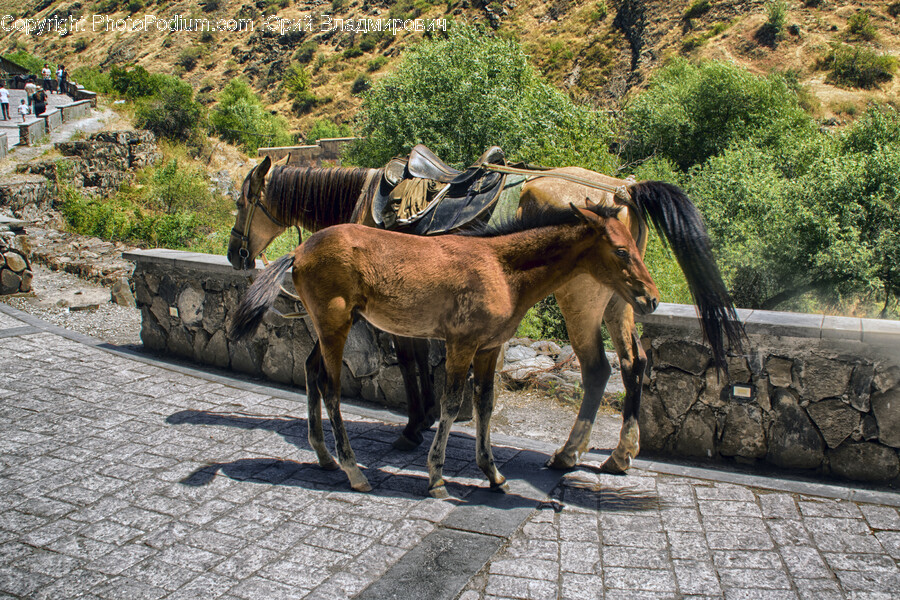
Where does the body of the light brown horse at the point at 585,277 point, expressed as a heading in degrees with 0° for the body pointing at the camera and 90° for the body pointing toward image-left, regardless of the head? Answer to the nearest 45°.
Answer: approximately 90°

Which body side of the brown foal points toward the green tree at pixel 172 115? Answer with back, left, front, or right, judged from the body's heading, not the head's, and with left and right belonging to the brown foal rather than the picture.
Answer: left

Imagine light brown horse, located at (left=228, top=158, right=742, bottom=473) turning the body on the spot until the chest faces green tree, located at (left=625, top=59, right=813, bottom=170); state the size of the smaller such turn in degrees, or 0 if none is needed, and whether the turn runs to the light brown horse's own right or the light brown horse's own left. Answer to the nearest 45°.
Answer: approximately 90° to the light brown horse's own right

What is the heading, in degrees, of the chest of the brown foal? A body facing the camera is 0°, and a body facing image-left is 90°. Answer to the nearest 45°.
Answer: approximately 270°

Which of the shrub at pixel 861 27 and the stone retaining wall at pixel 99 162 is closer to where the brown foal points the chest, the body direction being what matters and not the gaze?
the shrub

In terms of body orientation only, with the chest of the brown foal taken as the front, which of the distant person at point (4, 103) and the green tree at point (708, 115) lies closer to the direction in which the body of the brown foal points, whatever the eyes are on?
the green tree

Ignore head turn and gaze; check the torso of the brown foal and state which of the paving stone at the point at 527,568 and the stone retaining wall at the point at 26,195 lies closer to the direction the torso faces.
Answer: the paving stone

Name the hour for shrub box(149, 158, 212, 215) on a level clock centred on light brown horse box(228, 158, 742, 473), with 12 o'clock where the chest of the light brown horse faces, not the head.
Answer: The shrub is roughly at 2 o'clock from the light brown horse.

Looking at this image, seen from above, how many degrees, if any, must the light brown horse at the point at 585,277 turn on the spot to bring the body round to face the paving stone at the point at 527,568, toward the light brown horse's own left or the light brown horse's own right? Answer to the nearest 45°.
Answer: approximately 90° to the light brown horse's own left

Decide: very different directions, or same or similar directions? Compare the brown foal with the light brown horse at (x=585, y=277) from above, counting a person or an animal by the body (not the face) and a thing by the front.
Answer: very different directions

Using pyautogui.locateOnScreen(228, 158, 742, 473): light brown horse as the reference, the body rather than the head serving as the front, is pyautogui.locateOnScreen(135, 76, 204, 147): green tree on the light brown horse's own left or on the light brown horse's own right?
on the light brown horse's own right

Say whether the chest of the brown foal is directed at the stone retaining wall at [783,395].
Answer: yes

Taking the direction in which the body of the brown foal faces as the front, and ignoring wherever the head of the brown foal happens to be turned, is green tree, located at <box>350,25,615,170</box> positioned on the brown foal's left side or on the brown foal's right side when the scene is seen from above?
on the brown foal's left side
